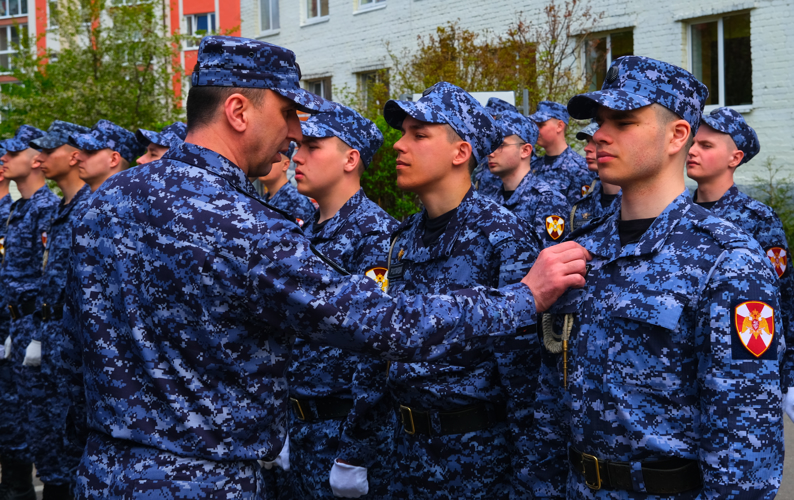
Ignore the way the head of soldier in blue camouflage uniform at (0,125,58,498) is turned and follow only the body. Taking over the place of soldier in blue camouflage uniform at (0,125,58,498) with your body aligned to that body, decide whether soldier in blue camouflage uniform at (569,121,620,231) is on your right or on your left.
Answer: on your left

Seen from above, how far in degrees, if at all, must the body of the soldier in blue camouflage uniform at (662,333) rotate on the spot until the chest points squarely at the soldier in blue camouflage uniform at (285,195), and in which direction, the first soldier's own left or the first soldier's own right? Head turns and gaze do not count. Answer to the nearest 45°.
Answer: approximately 90° to the first soldier's own right

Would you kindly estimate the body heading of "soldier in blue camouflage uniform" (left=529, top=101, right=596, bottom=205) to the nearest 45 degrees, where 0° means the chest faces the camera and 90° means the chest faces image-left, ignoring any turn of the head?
approximately 45°

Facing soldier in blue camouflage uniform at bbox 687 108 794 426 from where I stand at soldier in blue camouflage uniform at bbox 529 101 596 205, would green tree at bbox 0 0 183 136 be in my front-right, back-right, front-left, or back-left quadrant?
back-right

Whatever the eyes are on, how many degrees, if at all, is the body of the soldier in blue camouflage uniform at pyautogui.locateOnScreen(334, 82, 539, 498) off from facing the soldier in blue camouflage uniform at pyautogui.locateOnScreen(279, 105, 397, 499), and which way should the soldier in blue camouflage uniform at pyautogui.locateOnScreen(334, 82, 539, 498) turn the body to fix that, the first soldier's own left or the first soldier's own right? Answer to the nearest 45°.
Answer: approximately 90° to the first soldier's own right

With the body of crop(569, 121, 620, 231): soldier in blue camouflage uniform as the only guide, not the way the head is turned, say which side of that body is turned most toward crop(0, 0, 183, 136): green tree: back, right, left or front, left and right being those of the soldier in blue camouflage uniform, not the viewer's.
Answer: right

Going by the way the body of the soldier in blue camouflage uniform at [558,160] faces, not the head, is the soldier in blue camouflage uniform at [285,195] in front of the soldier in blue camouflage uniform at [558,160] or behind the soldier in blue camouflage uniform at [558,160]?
in front

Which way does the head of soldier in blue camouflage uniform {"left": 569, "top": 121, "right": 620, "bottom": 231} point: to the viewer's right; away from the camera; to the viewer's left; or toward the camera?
to the viewer's left

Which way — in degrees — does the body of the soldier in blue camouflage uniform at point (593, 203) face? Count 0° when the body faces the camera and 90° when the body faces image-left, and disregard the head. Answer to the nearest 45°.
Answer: approximately 45°

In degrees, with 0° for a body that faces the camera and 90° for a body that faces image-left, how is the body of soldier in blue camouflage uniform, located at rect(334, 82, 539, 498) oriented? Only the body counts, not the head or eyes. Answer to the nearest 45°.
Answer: approximately 45°
